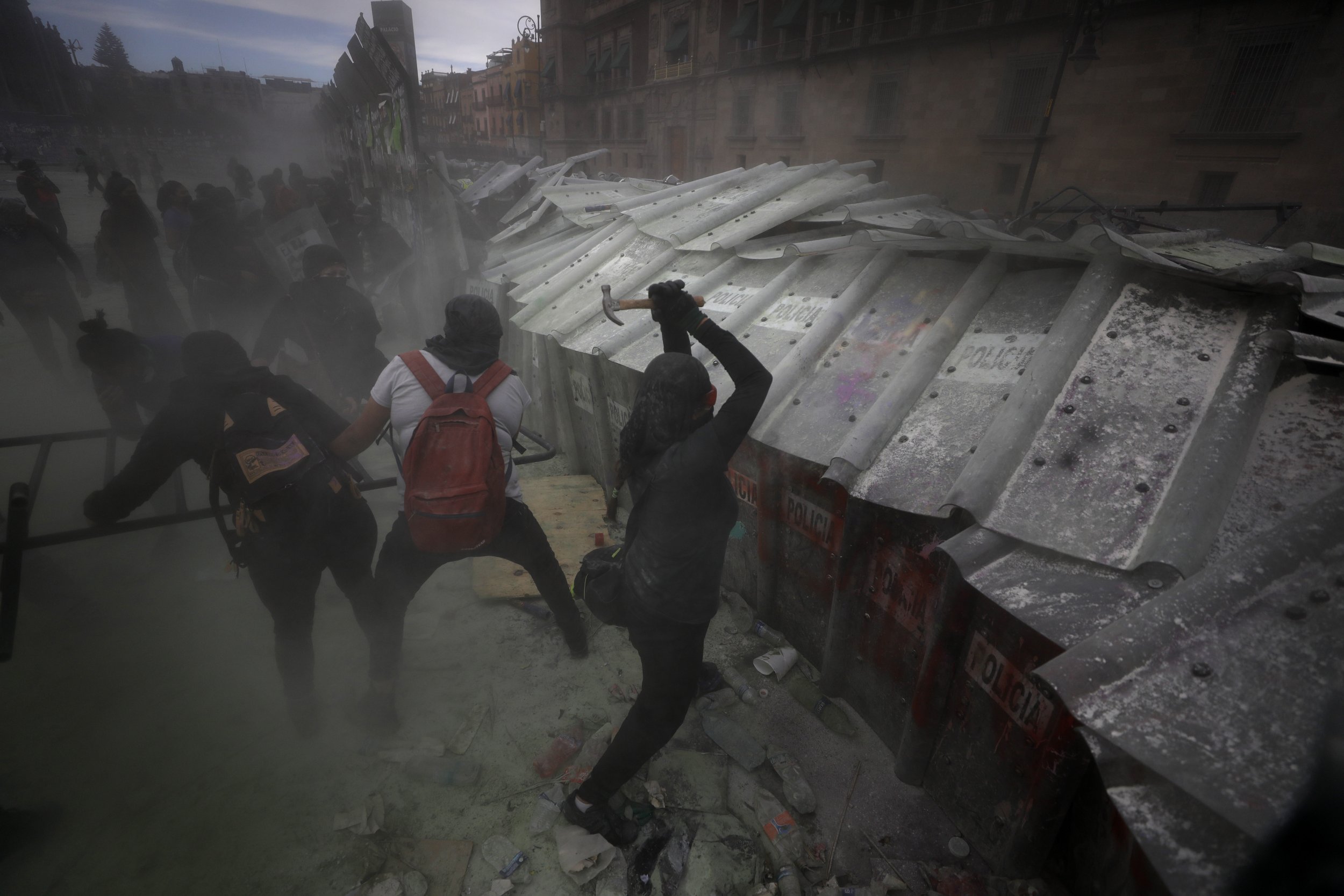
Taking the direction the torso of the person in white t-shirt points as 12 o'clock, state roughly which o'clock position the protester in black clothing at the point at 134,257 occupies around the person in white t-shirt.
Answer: The protester in black clothing is roughly at 11 o'clock from the person in white t-shirt.

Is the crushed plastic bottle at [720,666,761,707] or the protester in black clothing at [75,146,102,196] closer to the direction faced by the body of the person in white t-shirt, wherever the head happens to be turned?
the protester in black clothing

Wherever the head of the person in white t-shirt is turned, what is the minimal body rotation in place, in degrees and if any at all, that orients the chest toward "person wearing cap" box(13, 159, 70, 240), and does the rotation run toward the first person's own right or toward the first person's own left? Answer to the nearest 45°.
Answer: approximately 45° to the first person's own left

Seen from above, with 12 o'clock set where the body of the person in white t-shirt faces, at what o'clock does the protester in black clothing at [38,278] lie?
The protester in black clothing is roughly at 11 o'clock from the person in white t-shirt.

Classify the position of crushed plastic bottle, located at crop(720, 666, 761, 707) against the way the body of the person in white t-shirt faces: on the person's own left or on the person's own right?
on the person's own right

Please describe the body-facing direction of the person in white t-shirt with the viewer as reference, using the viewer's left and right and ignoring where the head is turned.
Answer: facing away from the viewer
